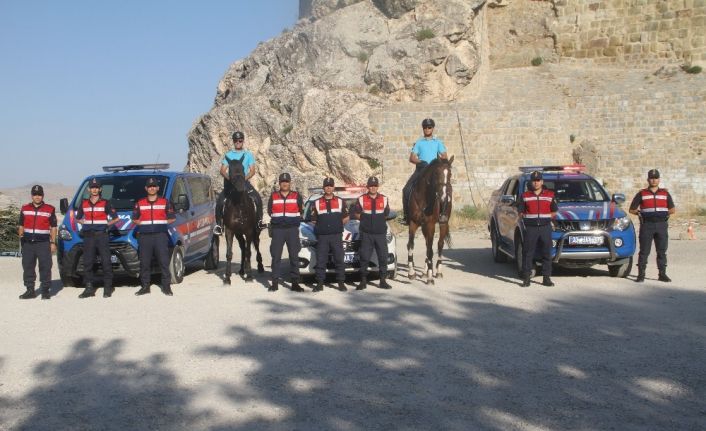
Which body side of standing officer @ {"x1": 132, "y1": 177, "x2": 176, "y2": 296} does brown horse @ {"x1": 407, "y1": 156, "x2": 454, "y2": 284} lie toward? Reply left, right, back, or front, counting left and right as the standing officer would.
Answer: left

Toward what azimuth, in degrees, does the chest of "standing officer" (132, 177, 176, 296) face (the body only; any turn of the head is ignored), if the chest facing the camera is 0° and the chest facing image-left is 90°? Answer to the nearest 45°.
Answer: approximately 0°

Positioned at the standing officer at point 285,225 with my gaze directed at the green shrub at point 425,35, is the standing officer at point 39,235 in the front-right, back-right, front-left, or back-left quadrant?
back-left

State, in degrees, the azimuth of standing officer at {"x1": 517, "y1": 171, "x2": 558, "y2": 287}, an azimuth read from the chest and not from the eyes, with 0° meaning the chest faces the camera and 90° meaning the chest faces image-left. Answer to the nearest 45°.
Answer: approximately 0°

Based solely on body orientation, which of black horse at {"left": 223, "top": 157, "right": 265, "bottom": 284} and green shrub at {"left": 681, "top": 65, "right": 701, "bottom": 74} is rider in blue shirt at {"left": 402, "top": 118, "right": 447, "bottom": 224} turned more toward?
the black horse

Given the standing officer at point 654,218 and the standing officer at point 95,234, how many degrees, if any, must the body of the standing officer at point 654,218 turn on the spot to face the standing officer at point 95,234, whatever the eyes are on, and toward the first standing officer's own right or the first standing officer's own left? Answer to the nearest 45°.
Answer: approximately 45° to the first standing officer's own right

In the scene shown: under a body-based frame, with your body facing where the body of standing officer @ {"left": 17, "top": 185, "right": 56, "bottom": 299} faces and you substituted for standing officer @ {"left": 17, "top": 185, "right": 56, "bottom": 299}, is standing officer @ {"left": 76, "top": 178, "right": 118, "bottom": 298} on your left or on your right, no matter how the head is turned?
on your left
